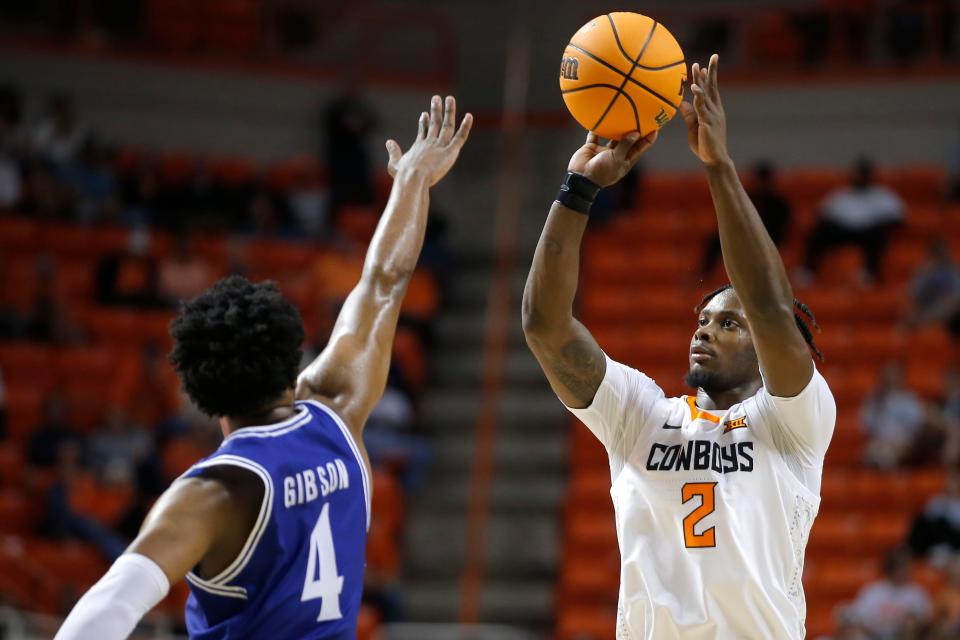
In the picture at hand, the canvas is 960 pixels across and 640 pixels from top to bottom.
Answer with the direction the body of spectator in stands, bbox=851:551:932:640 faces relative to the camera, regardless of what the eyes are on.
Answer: toward the camera

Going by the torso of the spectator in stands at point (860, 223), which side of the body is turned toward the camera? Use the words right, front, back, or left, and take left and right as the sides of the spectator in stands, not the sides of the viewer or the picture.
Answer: front

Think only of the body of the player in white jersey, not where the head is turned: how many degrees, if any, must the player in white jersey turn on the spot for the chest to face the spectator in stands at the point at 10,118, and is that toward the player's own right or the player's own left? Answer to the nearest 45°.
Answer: approximately 90° to the player's own right

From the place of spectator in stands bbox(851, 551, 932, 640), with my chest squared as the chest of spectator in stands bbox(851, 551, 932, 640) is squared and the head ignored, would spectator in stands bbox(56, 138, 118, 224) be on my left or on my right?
on my right

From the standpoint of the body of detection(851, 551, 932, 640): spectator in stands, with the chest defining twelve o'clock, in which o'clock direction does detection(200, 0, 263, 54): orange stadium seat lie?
The orange stadium seat is roughly at 4 o'clock from the spectator in stands.

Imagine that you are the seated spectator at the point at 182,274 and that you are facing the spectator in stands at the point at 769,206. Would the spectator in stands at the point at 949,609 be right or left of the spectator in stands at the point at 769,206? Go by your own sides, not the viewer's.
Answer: right

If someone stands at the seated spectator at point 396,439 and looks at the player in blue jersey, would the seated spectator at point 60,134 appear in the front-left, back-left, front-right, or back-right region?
back-right

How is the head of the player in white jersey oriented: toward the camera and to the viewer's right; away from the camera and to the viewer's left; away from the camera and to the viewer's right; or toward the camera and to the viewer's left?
toward the camera and to the viewer's left

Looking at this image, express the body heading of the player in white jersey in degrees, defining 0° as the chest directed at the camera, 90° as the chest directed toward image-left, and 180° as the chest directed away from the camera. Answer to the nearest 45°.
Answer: approximately 45°

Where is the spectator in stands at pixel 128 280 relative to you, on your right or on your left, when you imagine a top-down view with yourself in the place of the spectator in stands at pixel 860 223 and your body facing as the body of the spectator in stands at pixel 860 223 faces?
on your right

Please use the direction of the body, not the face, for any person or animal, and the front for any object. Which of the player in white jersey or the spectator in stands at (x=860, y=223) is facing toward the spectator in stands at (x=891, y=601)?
the spectator in stands at (x=860, y=223)

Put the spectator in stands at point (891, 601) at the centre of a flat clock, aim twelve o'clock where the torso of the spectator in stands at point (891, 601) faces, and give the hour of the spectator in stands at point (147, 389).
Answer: the spectator in stands at point (147, 389) is roughly at 3 o'clock from the spectator in stands at point (891, 601).

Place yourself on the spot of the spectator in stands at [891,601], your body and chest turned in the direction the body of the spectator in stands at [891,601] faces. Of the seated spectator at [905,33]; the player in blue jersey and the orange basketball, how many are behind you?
1
